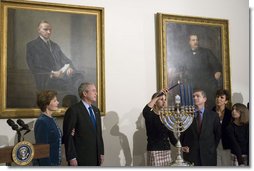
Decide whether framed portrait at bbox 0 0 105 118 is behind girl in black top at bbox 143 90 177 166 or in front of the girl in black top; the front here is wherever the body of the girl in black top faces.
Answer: behind

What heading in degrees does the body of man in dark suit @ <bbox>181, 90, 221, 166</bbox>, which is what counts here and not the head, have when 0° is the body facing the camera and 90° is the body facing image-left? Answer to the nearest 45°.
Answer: approximately 45°

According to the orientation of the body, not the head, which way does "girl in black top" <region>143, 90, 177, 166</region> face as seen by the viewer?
to the viewer's right

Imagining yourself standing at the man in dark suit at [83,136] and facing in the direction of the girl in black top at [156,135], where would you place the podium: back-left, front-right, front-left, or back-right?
back-right

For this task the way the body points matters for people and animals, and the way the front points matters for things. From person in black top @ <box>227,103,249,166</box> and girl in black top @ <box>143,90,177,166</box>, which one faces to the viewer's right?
the girl in black top

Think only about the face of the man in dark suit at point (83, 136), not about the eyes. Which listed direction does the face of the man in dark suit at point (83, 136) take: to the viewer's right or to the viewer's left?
to the viewer's right
